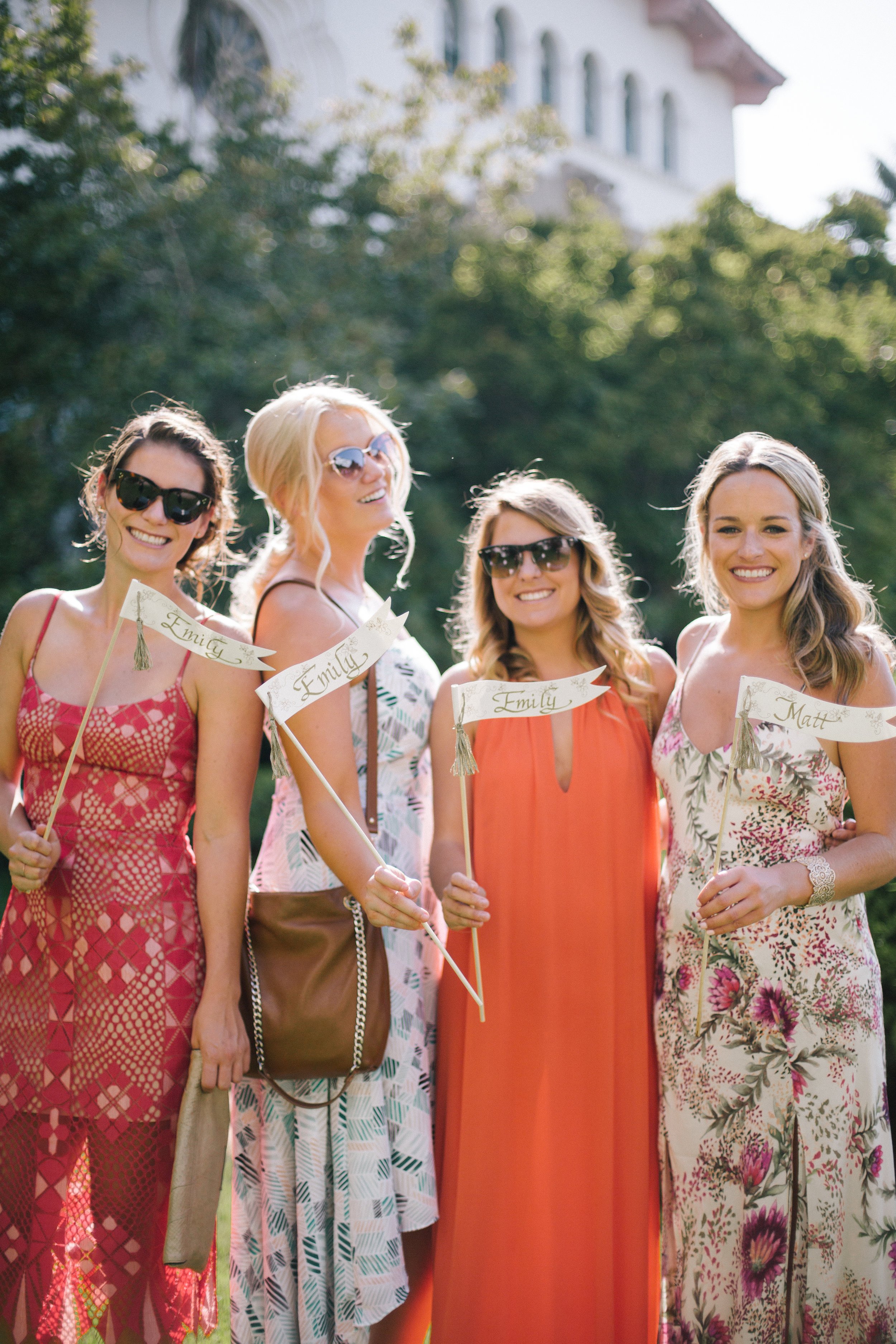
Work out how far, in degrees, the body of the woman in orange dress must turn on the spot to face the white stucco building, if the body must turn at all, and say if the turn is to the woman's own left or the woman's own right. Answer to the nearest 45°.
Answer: approximately 180°

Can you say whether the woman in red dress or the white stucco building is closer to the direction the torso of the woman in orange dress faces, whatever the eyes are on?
the woman in red dress

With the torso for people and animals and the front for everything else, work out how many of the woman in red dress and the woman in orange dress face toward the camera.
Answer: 2

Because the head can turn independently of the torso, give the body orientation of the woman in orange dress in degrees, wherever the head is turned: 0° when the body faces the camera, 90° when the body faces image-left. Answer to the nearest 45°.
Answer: approximately 0°

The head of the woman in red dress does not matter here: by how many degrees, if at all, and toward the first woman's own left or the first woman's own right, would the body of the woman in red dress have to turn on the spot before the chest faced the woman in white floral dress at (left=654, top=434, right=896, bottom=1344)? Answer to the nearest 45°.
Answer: approximately 90° to the first woman's own left

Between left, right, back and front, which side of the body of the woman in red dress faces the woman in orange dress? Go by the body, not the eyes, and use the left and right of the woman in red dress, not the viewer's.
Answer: left
